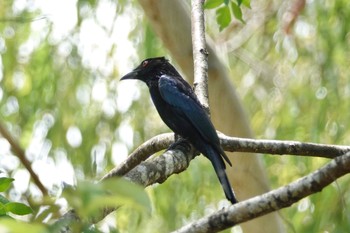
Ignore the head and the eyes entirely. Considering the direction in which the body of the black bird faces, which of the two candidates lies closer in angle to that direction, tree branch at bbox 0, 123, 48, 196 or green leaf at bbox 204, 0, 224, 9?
the tree branch

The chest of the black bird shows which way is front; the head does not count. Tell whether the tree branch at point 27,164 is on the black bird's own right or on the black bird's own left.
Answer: on the black bird's own left

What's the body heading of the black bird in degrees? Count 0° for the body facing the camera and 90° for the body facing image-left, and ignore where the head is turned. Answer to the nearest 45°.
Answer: approximately 90°

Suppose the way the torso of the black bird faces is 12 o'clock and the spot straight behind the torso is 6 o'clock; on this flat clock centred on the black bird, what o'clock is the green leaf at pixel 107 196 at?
The green leaf is roughly at 9 o'clock from the black bird.

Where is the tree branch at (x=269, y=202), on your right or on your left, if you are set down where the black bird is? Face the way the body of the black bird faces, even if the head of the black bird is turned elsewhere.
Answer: on your left

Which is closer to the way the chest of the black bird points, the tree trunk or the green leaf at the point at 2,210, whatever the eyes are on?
the green leaf
